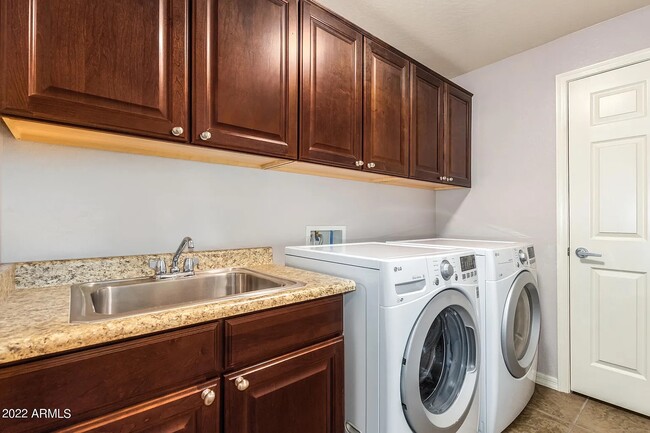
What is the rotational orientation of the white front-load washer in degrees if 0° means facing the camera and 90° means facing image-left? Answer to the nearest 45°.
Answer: approximately 315°

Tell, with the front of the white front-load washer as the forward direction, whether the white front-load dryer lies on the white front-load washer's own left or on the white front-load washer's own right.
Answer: on the white front-load washer's own left

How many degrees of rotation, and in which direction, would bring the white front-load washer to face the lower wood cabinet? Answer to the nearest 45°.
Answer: approximately 90° to its right

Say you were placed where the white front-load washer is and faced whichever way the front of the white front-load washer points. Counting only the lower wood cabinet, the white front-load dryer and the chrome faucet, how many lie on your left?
1

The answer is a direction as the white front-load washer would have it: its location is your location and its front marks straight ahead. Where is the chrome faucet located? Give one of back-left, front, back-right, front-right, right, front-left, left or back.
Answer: back-right
